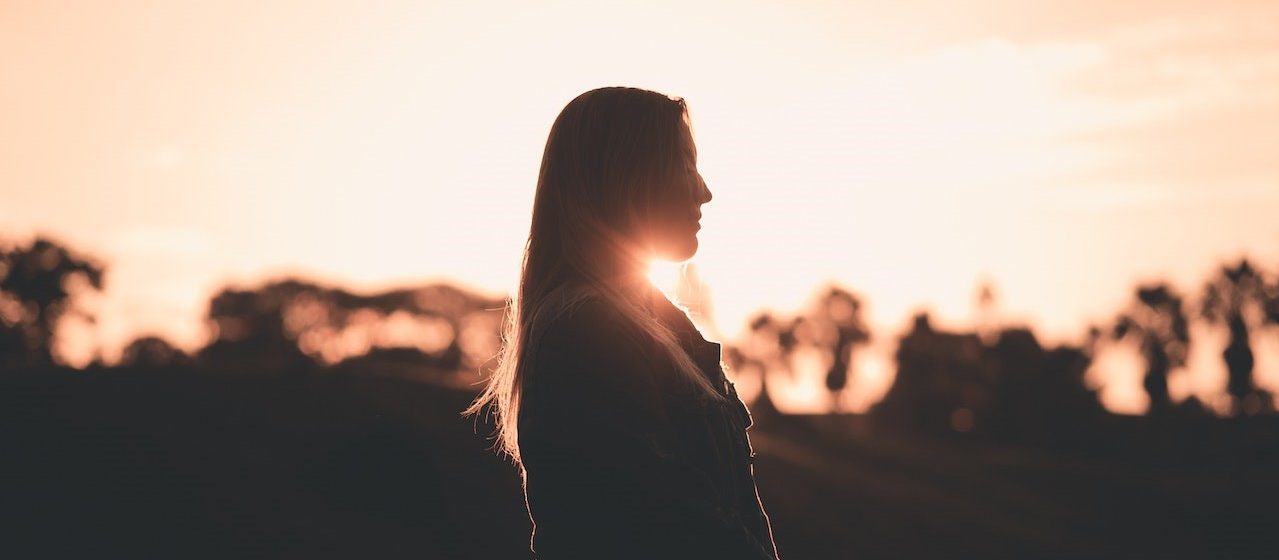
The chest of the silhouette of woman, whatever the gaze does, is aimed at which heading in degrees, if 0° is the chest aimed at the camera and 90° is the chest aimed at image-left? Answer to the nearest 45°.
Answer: approximately 270°
